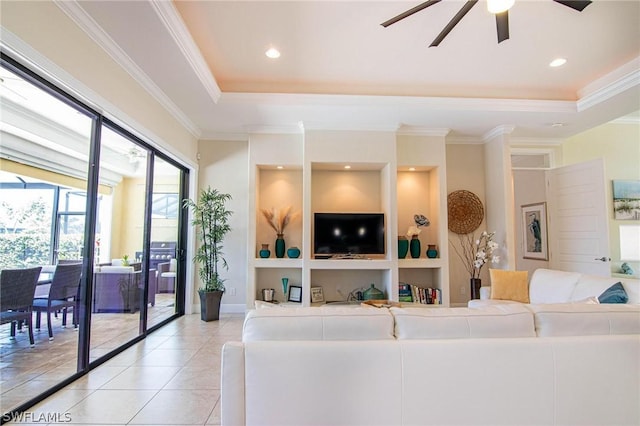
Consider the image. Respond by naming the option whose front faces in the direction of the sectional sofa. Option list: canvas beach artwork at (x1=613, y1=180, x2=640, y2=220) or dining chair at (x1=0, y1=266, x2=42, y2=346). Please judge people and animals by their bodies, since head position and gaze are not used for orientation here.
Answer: the canvas beach artwork

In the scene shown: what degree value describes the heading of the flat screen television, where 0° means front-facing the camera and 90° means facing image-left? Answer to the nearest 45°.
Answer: approximately 0°

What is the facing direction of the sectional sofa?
away from the camera

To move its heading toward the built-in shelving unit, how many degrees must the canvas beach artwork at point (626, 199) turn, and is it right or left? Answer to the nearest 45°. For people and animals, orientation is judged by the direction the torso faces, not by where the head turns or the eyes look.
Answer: approximately 45° to its right

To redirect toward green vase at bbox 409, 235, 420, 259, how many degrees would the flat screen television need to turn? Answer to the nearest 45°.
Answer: approximately 90° to its left

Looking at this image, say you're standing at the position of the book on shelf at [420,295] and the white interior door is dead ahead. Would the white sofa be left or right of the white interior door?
right

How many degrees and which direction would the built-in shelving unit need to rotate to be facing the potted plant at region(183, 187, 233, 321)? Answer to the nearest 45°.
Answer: approximately 90° to its right

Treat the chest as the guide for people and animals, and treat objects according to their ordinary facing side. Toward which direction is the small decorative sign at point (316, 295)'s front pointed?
toward the camera

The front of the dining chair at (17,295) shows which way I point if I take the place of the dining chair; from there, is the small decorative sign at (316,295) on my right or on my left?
on my right

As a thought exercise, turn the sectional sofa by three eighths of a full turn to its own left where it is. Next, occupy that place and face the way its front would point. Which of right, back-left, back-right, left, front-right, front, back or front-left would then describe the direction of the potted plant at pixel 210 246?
right

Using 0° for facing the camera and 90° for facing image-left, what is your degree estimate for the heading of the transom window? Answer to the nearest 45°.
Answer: approximately 0°

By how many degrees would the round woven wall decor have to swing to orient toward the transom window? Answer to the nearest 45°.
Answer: approximately 135° to its left

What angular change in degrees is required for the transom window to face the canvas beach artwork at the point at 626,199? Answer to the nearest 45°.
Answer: approximately 90° to its left

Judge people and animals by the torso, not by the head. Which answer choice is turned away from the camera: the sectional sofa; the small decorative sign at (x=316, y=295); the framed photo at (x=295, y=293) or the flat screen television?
the sectional sofa

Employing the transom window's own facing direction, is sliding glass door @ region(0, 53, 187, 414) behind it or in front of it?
in front

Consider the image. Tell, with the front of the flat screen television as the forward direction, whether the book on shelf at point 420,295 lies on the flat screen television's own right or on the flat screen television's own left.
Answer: on the flat screen television's own left
